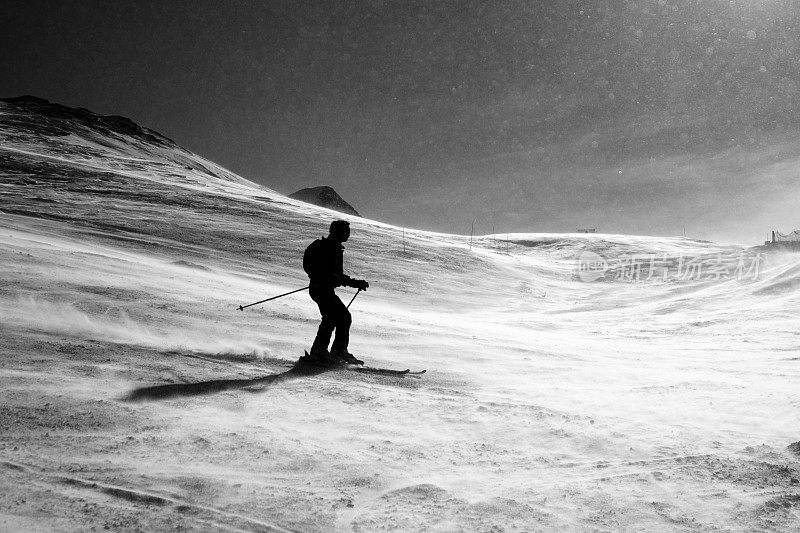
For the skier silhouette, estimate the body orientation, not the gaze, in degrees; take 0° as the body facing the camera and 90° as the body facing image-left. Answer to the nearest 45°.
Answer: approximately 270°
